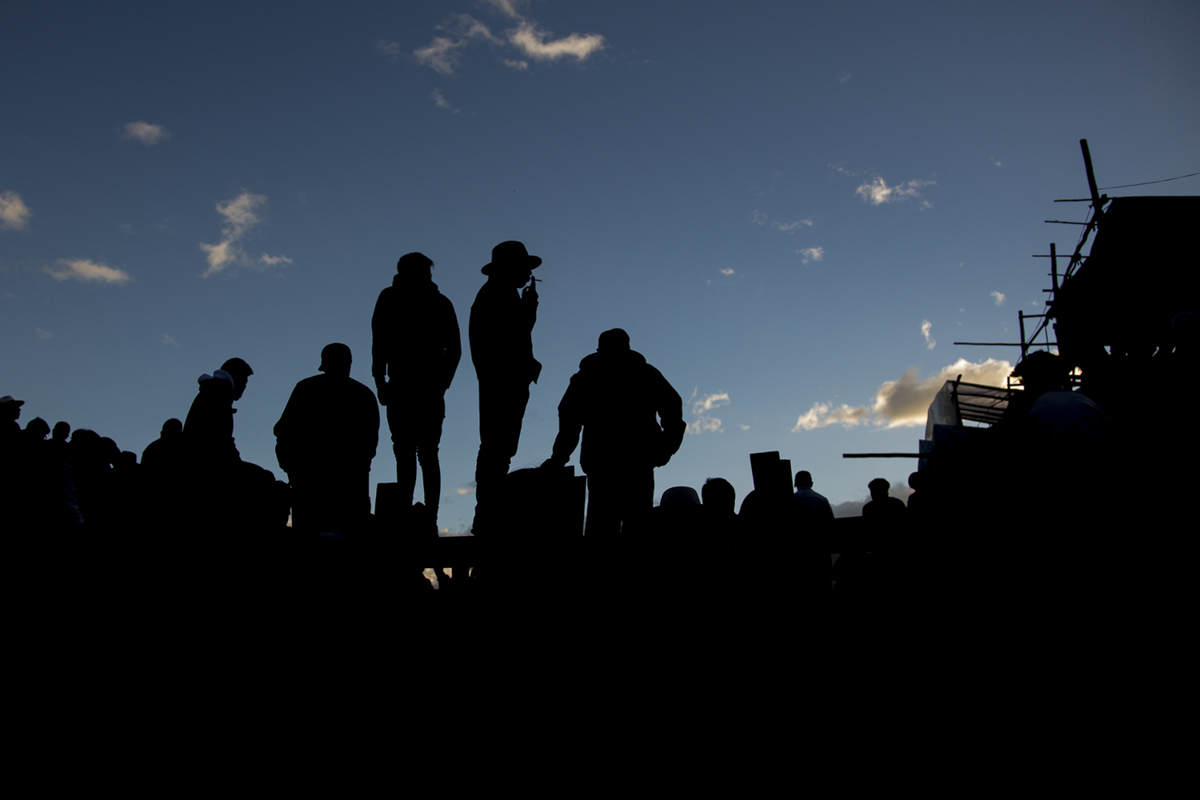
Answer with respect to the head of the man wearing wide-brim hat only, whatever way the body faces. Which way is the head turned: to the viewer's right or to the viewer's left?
to the viewer's right

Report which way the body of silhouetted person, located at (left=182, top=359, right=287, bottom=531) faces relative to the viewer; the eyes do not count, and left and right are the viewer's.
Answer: facing to the right of the viewer

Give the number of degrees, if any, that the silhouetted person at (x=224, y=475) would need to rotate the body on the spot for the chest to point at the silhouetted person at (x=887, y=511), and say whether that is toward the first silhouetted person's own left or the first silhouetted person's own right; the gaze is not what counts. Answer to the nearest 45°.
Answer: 0° — they already face them

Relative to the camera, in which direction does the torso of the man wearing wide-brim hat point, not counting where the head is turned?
to the viewer's right
